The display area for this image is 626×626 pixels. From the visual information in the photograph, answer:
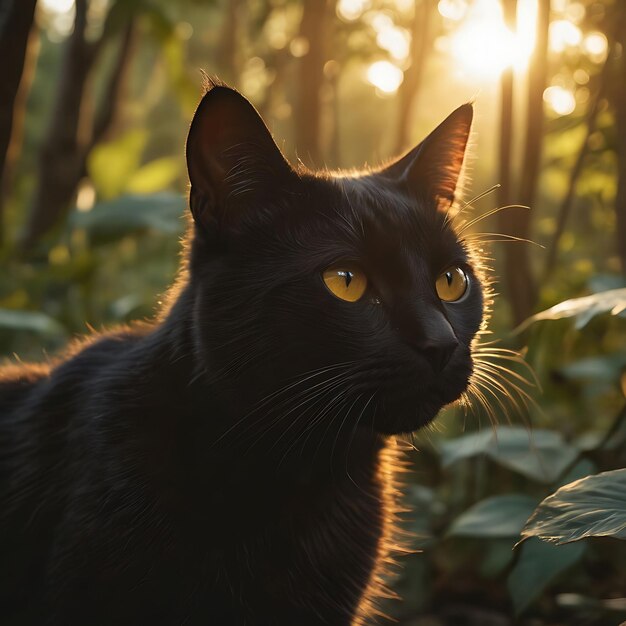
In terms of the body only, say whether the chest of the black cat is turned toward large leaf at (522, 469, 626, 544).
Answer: yes

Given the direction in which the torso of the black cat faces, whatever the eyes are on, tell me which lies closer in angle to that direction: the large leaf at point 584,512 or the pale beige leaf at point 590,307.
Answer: the large leaf

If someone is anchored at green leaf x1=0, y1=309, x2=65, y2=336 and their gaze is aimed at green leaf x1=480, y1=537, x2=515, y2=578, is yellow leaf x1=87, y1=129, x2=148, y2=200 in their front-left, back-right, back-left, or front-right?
back-left

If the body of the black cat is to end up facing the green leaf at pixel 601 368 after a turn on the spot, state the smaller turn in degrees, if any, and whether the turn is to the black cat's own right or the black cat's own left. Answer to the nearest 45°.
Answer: approximately 90° to the black cat's own left

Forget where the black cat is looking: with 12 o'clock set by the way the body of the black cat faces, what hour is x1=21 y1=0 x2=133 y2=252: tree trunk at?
The tree trunk is roughly at 7 o'clock from the black cat.

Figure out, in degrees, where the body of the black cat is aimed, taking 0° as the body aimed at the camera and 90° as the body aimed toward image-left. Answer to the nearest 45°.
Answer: approximately 315°

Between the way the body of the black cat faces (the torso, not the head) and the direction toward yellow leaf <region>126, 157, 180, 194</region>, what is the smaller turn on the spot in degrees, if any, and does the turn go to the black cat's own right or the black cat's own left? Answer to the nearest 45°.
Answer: approximately 135° to the black cat's own left

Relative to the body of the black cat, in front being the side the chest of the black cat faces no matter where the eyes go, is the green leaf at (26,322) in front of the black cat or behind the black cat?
behind

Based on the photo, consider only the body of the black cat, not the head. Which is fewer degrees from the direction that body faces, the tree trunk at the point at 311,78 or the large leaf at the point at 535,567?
the large leaf
